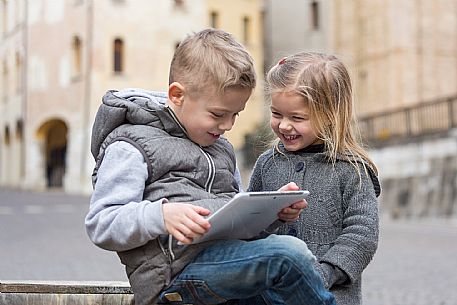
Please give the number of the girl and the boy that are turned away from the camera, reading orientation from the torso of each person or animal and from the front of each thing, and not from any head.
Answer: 0

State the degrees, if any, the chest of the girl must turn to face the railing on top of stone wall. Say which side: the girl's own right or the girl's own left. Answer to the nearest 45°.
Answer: approximately 135° to the girl's own right

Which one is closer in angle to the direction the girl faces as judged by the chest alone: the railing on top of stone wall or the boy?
the boy

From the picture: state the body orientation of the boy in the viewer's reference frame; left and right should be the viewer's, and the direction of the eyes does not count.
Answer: facing the viewer and to the right of the viewer

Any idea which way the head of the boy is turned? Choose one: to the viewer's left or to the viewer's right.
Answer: to the viewer's right

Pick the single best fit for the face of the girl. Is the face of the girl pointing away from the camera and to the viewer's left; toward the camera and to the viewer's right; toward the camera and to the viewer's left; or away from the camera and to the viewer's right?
toward the camera and to the viewer's left

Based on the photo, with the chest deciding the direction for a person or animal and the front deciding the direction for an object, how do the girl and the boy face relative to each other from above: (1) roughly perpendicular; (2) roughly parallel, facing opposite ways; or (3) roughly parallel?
roughly perpendicular

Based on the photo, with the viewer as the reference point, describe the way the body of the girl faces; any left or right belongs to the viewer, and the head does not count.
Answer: facing the viewer and to the left of the viewer

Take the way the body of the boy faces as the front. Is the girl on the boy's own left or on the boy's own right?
on the boy's own left

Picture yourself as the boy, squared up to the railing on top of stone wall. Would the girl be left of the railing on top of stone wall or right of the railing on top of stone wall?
right

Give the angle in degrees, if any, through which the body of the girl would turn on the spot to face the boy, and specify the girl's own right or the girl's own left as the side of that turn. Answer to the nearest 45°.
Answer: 0° — they already face them
